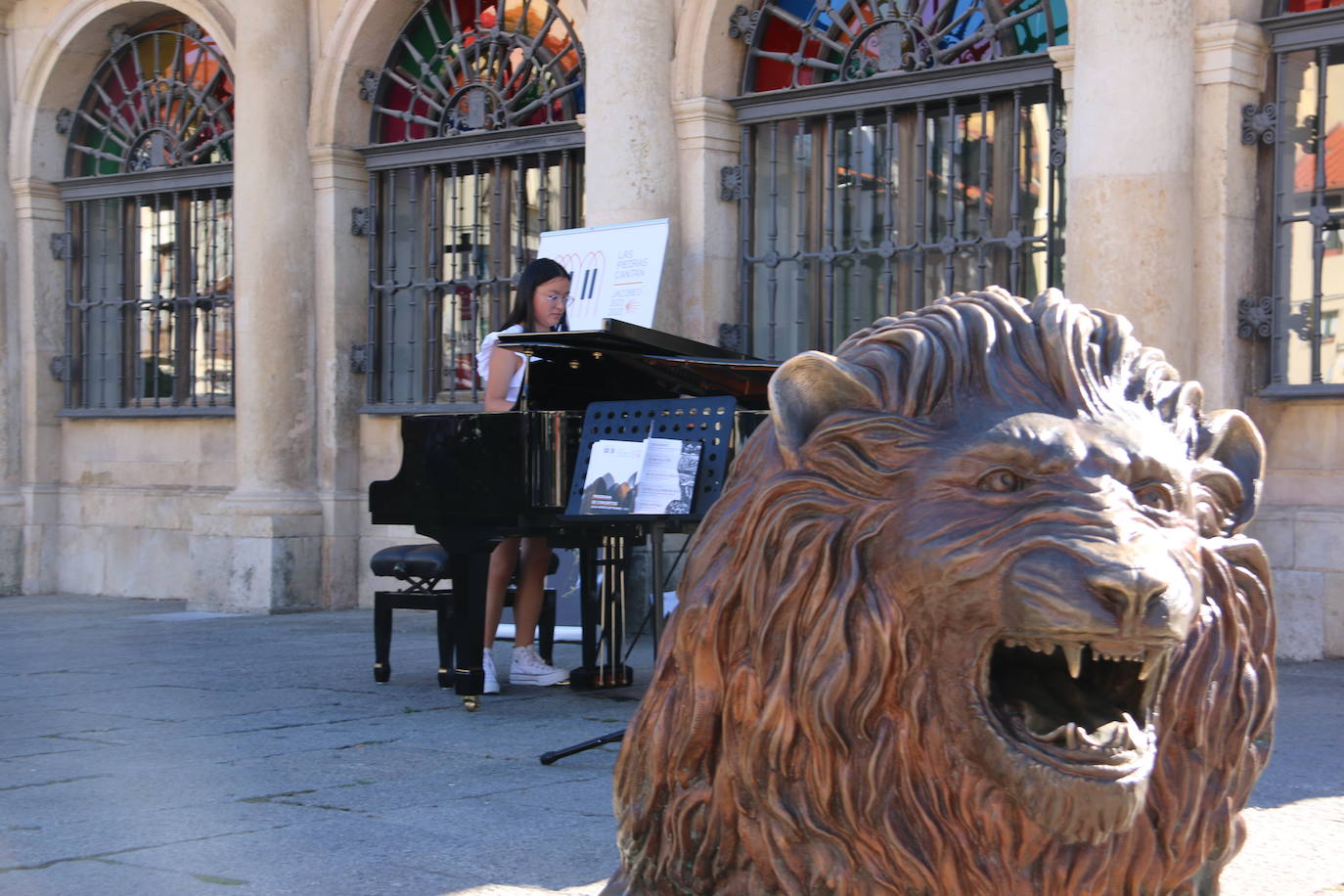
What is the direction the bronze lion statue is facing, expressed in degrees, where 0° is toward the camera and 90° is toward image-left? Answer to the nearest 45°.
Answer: approximately 315°

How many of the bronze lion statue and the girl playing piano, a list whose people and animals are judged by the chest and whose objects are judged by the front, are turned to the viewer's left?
0

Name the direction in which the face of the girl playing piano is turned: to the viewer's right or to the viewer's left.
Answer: to the viewer's right

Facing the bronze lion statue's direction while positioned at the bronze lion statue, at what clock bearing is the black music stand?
The black music stand is roughly at 7 o'clock from the bronze lion statue.

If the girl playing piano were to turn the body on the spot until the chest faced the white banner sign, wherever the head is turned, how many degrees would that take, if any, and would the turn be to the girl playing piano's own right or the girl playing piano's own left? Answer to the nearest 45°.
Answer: approximately 90° to the girl playing piano's own left
